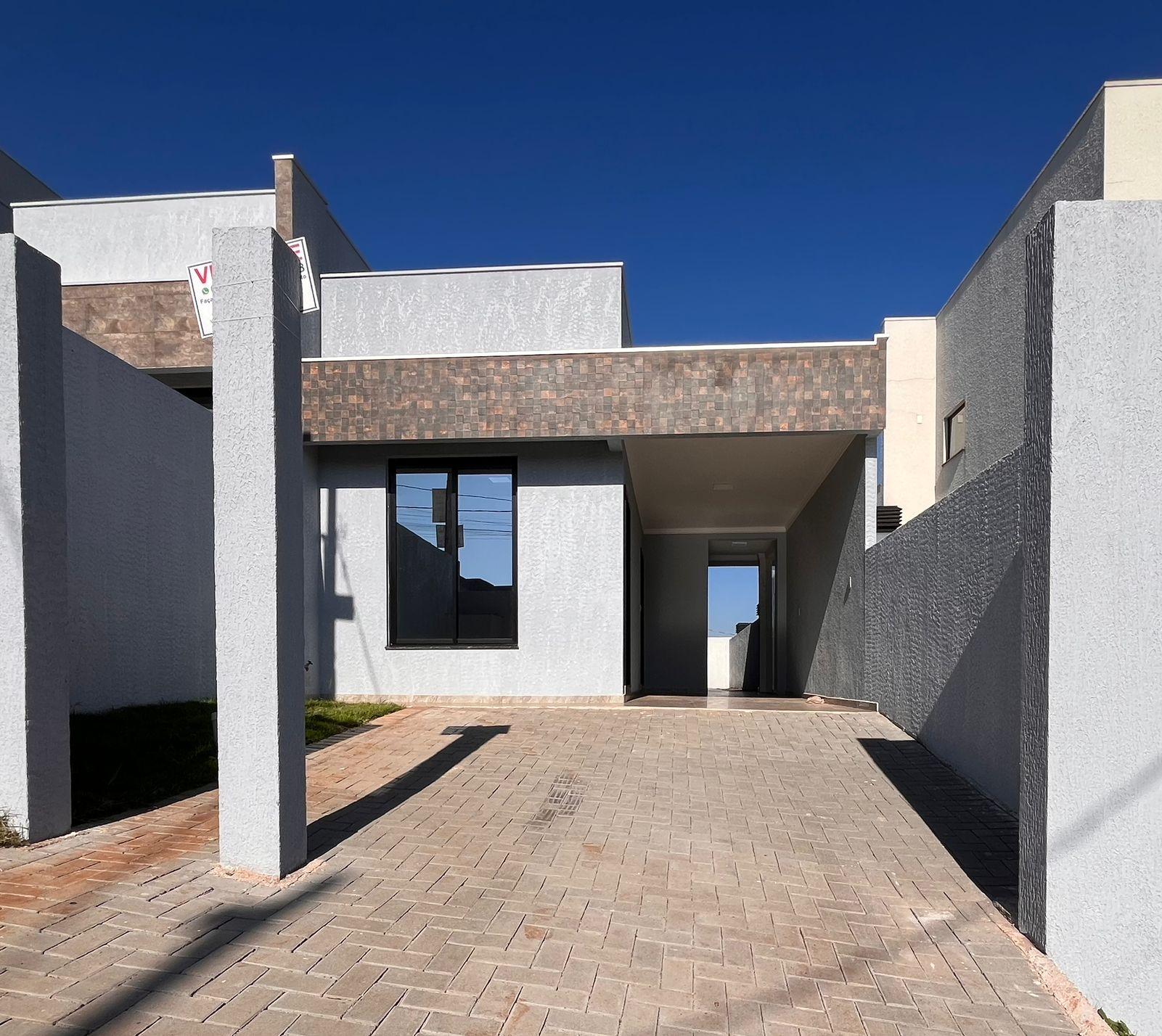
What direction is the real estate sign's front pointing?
toward the camera

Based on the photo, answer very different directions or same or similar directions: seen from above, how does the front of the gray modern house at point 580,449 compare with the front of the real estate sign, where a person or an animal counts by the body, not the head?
same or similar directions
